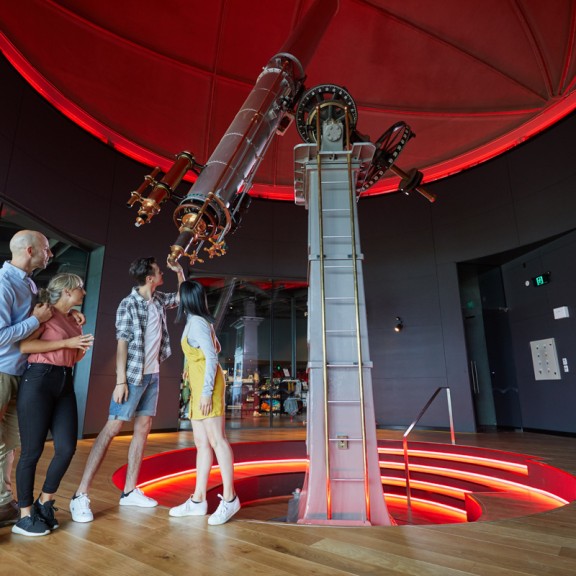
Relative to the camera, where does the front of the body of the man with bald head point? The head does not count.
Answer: to the viewer's right

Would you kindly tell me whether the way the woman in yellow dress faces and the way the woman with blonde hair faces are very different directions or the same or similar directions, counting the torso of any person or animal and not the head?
very different directions

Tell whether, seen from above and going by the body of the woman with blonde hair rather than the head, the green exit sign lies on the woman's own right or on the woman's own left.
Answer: on the woman's own left

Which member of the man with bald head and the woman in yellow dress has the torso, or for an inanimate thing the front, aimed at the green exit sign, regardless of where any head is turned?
the man with bald head

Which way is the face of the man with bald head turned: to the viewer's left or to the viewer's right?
to the viewer's right

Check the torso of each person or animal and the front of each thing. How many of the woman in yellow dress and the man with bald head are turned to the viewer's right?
1

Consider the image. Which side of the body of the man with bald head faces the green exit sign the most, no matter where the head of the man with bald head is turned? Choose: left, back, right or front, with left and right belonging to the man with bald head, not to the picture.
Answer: front

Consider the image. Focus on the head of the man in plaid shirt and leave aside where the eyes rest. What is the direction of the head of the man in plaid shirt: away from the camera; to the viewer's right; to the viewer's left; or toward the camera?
to the viewer's right

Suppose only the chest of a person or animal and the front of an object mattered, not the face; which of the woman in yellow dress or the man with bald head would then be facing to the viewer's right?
the man with bald head

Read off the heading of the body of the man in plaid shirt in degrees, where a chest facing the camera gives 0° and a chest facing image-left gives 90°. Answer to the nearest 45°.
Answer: approximately 315°
